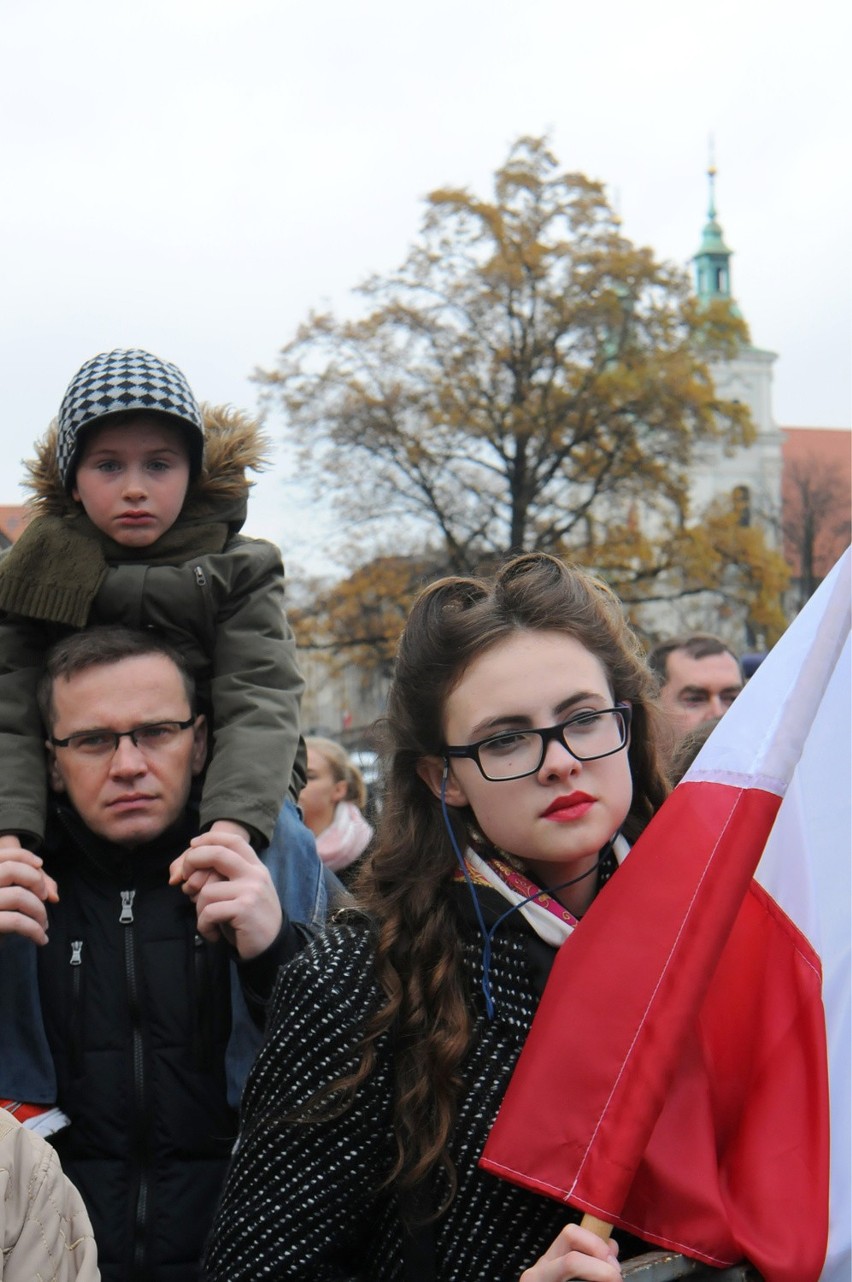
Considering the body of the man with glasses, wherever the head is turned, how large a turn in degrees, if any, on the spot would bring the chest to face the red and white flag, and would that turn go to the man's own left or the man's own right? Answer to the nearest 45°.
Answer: approximately 45° to the man's own left

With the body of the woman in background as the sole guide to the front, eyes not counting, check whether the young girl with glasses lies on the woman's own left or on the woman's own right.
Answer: on the woman's own left

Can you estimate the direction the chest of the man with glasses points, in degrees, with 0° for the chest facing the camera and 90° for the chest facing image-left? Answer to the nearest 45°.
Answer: approximately 0°

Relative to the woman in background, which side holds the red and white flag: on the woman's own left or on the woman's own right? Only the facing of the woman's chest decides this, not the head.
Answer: on the woman's own left
